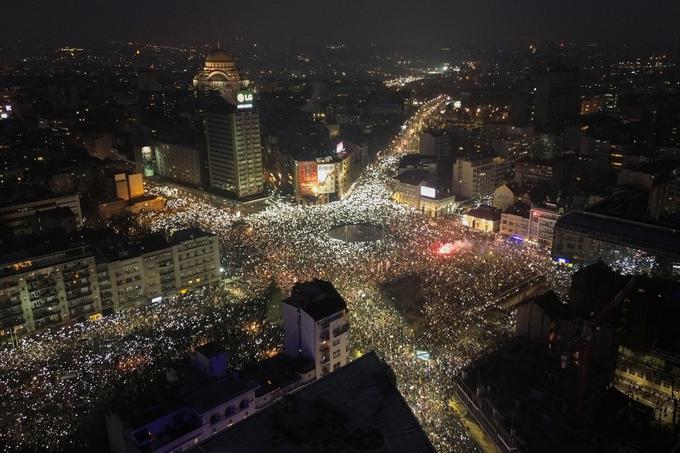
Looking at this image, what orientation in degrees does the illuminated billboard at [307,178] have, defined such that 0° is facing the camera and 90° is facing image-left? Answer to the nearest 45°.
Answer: approximately 0°

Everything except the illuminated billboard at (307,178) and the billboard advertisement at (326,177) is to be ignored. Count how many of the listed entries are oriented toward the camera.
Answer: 2

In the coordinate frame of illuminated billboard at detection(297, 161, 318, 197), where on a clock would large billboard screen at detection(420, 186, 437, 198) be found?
The large billboard screen is roughly at 10 o'clock from the illuminated billboard.

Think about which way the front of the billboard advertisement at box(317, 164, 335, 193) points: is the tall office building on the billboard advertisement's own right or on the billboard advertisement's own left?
on the billboard advertisement's own right

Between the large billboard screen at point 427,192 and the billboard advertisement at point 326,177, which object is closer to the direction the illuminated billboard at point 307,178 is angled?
the large billboard screen
